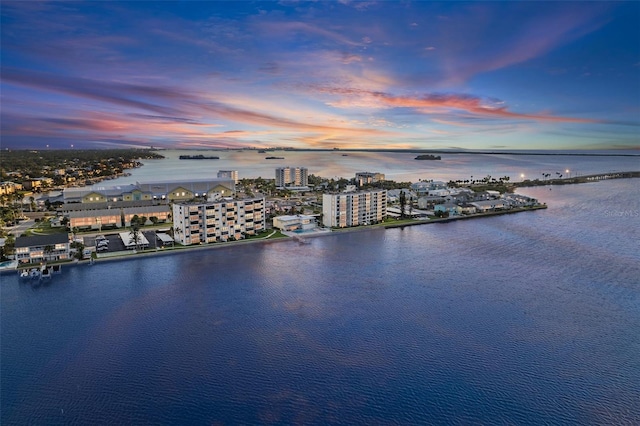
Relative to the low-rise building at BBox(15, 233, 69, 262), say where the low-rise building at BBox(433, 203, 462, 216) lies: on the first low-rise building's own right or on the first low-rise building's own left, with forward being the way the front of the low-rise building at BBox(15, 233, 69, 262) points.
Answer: on the first low-rise building's own left

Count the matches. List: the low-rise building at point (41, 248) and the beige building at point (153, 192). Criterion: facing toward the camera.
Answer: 2

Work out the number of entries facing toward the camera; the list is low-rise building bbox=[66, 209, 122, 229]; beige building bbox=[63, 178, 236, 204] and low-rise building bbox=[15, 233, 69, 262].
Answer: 3

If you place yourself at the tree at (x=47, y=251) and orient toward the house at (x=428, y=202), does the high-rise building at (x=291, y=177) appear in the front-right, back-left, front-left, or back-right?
front-left

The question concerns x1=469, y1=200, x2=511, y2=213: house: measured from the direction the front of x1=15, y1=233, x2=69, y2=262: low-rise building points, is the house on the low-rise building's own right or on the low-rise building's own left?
on the low-rise building's own left

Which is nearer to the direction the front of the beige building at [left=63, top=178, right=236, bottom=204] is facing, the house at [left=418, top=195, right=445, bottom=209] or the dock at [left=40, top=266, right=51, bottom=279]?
the dock

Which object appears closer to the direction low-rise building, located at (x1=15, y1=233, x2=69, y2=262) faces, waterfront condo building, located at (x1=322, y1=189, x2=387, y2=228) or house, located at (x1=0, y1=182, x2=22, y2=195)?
the waterfront condo building

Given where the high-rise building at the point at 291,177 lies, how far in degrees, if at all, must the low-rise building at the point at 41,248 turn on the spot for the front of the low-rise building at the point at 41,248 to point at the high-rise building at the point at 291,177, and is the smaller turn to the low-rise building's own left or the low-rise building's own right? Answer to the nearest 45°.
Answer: approximately 135° to the low-rise building's own left

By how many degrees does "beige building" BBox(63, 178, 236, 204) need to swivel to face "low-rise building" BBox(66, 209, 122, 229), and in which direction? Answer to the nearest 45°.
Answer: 0° — it already faces it

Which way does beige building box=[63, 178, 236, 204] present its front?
toward the camera

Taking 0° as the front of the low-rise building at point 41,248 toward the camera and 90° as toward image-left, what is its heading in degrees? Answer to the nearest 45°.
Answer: approximately 0°

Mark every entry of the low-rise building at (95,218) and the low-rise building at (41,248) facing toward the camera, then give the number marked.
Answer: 2

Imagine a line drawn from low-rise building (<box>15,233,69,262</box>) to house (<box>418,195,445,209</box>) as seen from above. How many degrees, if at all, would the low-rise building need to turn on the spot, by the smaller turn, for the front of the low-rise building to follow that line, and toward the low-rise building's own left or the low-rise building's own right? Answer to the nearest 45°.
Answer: approximately 90° to the low-rise building's own left

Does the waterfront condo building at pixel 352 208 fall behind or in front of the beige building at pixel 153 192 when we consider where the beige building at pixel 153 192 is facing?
in front

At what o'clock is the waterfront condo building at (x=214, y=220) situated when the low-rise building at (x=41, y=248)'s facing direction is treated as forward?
The waterfront condo building is roughly at 9 o'clock from the low-rise building.

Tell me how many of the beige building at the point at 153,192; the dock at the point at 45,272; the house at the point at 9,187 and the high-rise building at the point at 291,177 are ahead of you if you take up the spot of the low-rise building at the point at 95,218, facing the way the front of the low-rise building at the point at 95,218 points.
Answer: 1

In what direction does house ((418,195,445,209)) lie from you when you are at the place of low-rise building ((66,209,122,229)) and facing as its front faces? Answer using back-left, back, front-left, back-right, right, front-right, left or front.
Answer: left

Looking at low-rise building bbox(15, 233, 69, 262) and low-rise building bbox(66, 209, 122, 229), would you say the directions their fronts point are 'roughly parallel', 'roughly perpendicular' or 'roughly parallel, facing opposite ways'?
roughly parallel

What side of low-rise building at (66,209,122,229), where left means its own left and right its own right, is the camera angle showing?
front
